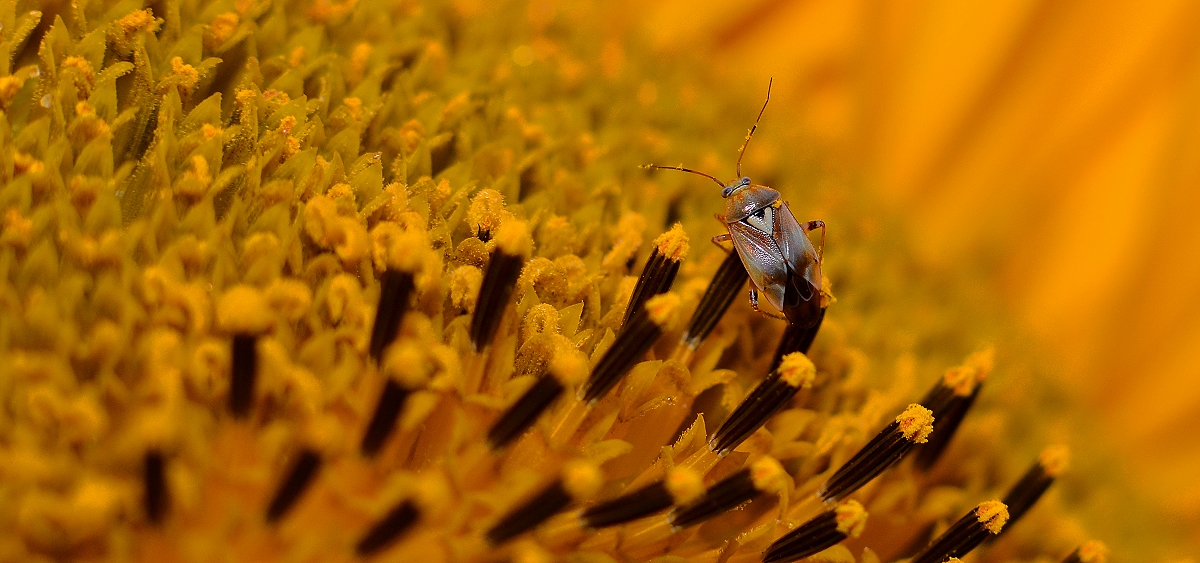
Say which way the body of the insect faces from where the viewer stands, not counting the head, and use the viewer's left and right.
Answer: facing away from the viewer and to the left of the viewer
